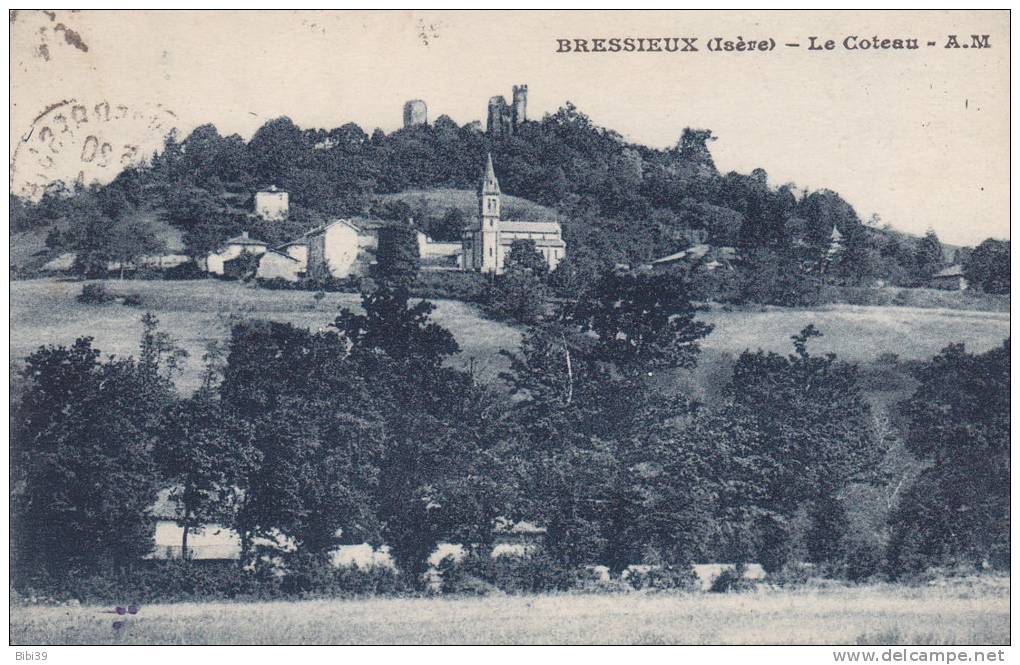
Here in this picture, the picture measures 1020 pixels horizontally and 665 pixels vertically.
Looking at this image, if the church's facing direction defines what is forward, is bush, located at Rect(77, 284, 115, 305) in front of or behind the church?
in front

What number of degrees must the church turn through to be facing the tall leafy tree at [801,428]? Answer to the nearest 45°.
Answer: approximately 135° to its left

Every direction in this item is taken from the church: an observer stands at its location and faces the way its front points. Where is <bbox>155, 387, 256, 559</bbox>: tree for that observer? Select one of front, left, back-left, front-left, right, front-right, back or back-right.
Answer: left

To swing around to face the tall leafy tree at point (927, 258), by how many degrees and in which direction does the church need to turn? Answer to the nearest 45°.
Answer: approximately 135° to its left

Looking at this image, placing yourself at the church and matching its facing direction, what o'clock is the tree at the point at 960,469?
The tree is roughly at 8 o'clock from the church.

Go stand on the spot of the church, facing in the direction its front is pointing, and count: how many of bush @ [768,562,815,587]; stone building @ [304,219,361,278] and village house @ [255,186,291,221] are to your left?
1

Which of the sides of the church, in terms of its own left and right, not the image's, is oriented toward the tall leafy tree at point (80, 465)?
left

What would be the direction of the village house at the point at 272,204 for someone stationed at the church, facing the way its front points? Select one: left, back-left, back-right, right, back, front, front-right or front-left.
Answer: front-right

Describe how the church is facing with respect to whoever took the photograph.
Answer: facing the viewer and to the left of the viewer

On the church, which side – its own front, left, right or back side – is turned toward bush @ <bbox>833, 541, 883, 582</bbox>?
left

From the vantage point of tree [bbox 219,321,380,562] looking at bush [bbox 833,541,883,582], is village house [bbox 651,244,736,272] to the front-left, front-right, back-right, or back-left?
front-left

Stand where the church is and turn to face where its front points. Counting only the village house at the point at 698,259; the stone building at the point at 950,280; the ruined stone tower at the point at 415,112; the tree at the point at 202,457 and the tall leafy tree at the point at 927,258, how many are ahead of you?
2
